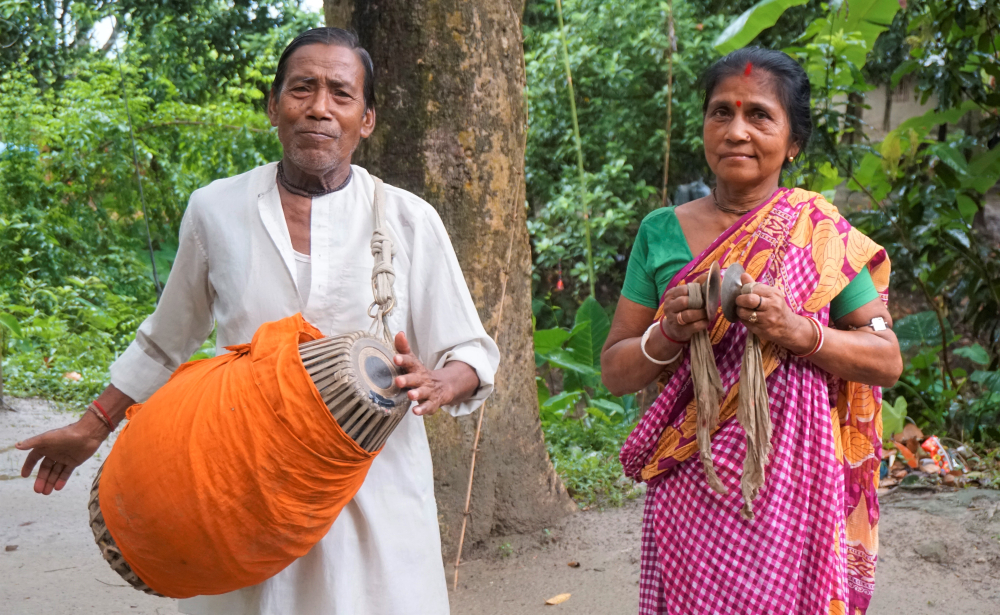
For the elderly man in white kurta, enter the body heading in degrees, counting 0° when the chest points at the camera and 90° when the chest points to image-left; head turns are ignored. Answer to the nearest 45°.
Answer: approximately 0°

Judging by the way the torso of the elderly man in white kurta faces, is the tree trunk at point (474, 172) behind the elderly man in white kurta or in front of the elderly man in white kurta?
behind

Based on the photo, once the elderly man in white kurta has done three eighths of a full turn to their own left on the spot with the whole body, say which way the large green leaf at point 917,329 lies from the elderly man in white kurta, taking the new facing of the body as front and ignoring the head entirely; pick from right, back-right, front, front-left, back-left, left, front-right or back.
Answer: front

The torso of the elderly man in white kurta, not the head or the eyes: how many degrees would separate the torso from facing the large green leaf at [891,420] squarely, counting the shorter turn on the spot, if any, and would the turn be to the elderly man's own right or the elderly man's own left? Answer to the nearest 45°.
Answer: approximately 135° to the elderly man's own left

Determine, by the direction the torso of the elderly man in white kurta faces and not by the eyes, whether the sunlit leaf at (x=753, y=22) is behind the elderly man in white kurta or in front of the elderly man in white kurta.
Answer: behind

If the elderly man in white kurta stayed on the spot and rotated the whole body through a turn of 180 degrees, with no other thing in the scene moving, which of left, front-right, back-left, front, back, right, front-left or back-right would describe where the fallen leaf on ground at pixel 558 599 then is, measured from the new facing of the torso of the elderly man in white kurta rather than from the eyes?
front-right

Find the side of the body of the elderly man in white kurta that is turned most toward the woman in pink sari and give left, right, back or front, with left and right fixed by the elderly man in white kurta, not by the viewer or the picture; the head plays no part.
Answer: left

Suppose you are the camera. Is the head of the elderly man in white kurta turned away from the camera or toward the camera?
toward the camera

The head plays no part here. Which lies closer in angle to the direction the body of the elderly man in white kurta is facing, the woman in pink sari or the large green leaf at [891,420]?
the woman in pink sari
